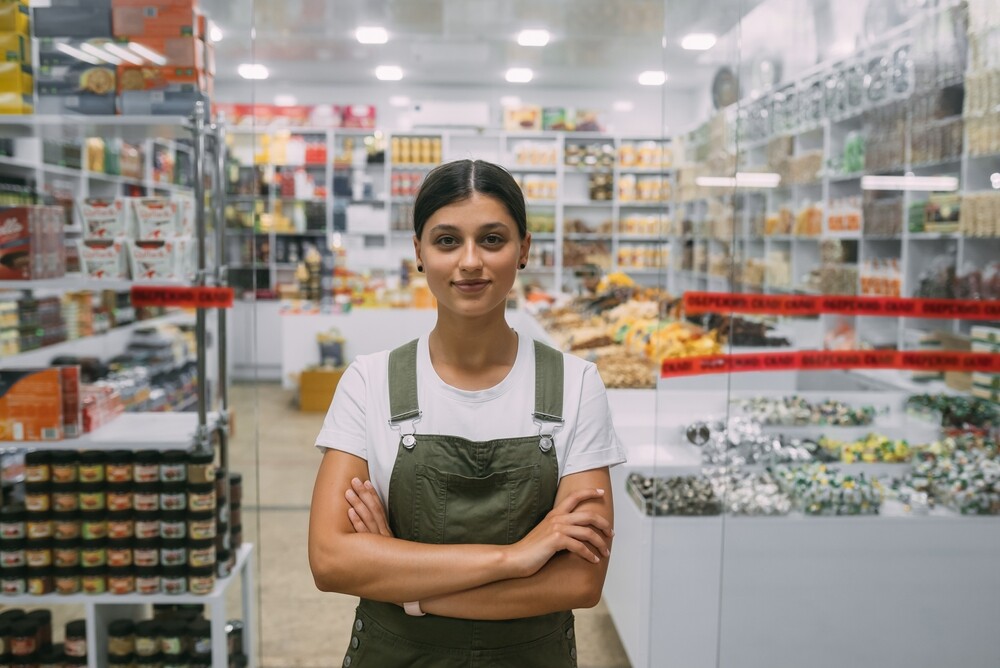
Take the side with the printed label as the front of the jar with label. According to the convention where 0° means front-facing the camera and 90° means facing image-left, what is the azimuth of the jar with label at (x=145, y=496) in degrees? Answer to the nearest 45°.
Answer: approximately 0°

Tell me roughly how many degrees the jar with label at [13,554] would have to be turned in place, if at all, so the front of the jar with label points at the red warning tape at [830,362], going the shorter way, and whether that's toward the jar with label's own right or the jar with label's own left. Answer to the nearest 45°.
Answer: approximately 45° to the jar with label's own left

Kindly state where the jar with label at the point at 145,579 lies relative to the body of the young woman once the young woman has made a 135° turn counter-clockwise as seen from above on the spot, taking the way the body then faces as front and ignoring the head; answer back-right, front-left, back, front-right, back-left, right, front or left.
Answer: left

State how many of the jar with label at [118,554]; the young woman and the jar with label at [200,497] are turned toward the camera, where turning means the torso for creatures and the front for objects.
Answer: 3

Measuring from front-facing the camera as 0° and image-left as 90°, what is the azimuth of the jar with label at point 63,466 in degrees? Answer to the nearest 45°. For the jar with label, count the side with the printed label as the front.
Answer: approximately 0°
